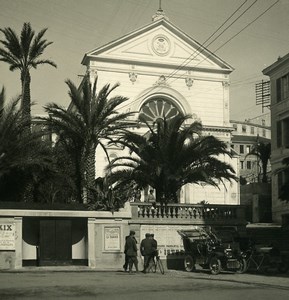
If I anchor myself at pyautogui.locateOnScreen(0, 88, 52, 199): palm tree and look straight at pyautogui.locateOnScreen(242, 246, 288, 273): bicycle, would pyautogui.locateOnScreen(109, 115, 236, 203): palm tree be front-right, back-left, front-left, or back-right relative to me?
front-left

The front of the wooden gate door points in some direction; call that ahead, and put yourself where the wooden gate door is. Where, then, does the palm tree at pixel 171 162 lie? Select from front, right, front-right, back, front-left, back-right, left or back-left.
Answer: back-left

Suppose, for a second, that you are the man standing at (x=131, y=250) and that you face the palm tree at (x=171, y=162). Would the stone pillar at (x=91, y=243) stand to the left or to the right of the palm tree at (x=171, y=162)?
left

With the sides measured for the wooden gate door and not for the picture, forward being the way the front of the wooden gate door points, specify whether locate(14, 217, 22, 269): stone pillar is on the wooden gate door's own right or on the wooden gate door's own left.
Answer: on the wooden gate door's own right

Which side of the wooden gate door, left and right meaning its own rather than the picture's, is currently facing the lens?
front

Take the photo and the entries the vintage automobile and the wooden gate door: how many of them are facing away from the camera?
0
